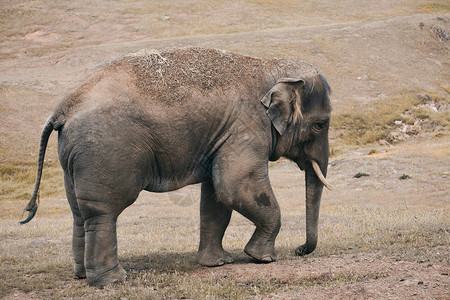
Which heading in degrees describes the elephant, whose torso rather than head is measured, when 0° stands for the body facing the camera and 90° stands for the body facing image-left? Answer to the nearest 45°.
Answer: approximately 270°
